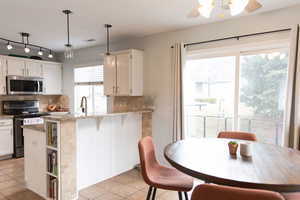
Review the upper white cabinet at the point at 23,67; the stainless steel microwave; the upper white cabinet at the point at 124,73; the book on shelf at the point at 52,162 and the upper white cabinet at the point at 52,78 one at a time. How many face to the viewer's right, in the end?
0

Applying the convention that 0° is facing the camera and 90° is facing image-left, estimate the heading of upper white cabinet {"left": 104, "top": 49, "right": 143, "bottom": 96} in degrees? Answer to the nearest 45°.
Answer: approximately 45°

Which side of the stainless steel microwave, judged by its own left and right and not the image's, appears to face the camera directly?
front

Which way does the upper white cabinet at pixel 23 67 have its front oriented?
toward the camera

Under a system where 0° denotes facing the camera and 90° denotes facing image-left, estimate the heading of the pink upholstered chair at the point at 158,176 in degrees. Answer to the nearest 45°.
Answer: approximately 270°

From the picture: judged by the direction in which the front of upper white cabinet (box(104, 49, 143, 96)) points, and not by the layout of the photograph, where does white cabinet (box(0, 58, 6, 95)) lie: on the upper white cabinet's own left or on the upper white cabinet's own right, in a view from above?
on the upper white cabinet's own right

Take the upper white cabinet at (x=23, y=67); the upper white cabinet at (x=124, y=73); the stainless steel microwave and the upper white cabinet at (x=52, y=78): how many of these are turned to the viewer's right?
0

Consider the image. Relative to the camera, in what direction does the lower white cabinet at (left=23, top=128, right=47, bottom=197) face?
facing the viewer and to the left of the viewer

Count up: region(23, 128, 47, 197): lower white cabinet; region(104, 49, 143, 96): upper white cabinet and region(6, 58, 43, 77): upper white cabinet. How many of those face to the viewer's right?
0

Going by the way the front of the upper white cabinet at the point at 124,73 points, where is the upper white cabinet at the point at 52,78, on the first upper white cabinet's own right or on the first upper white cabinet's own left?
on the first upper white cabinet's own right

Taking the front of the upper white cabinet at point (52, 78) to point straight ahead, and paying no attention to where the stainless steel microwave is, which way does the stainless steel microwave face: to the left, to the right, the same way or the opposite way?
the same way

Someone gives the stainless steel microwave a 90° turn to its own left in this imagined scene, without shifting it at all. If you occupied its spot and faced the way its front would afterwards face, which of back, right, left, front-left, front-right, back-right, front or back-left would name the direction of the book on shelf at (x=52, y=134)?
right

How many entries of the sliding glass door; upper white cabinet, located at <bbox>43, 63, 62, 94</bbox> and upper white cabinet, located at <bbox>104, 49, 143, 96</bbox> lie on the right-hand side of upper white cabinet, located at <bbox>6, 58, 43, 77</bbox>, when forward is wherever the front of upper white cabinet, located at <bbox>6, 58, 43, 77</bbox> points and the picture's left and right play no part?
0

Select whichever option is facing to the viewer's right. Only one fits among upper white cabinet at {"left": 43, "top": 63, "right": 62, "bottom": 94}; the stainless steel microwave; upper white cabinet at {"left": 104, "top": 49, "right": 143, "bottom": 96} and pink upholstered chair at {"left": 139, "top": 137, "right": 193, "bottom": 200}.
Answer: the pink upholstered chair
